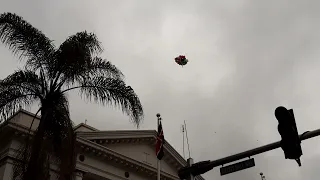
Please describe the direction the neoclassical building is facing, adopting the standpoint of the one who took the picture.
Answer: facing the viewer and to the right of the viewer

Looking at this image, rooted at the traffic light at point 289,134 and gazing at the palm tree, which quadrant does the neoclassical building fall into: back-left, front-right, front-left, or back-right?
front-right

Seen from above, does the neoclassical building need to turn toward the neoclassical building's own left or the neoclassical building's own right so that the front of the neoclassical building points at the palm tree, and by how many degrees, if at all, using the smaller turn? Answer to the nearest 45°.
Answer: approximately 45° to the neoclassical building's own right

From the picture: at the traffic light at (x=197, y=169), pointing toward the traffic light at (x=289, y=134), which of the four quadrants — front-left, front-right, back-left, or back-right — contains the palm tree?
back-right
